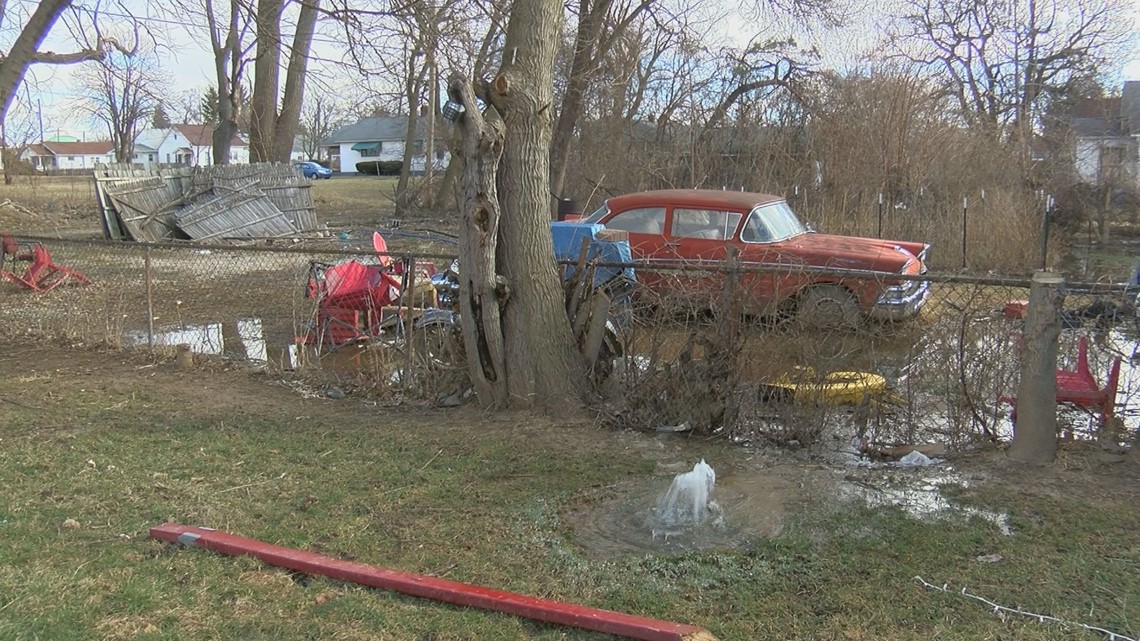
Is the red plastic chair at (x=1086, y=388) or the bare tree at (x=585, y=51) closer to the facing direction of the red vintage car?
the red plastic chair

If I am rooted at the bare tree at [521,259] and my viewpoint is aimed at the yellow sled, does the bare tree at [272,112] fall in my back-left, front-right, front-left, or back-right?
back-left

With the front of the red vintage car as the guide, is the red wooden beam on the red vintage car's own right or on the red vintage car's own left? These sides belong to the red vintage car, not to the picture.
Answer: on the red vintage car's own right

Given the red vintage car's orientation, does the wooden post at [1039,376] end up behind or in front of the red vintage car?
in front

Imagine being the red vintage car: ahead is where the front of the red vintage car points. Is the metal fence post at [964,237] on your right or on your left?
on your left

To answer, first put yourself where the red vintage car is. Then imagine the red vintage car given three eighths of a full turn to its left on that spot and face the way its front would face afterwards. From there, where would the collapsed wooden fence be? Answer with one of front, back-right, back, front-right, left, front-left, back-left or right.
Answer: front-left

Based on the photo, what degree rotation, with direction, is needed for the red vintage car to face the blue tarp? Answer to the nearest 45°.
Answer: approximately 135° to its right

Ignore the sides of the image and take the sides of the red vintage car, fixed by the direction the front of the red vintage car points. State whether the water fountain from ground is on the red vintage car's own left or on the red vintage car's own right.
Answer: on the red vintage car's own right

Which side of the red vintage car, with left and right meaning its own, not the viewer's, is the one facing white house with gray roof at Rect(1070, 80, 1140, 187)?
left

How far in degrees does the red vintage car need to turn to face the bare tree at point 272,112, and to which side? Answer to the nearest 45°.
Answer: approximately 180°

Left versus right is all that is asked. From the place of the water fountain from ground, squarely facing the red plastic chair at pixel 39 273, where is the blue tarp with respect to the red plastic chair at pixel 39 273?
right

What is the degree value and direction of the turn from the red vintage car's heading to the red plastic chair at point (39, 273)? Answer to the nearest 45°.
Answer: approximately 135° to its right

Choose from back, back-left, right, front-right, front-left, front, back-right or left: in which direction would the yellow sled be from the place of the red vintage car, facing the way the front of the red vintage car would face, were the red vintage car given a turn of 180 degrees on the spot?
back-left
